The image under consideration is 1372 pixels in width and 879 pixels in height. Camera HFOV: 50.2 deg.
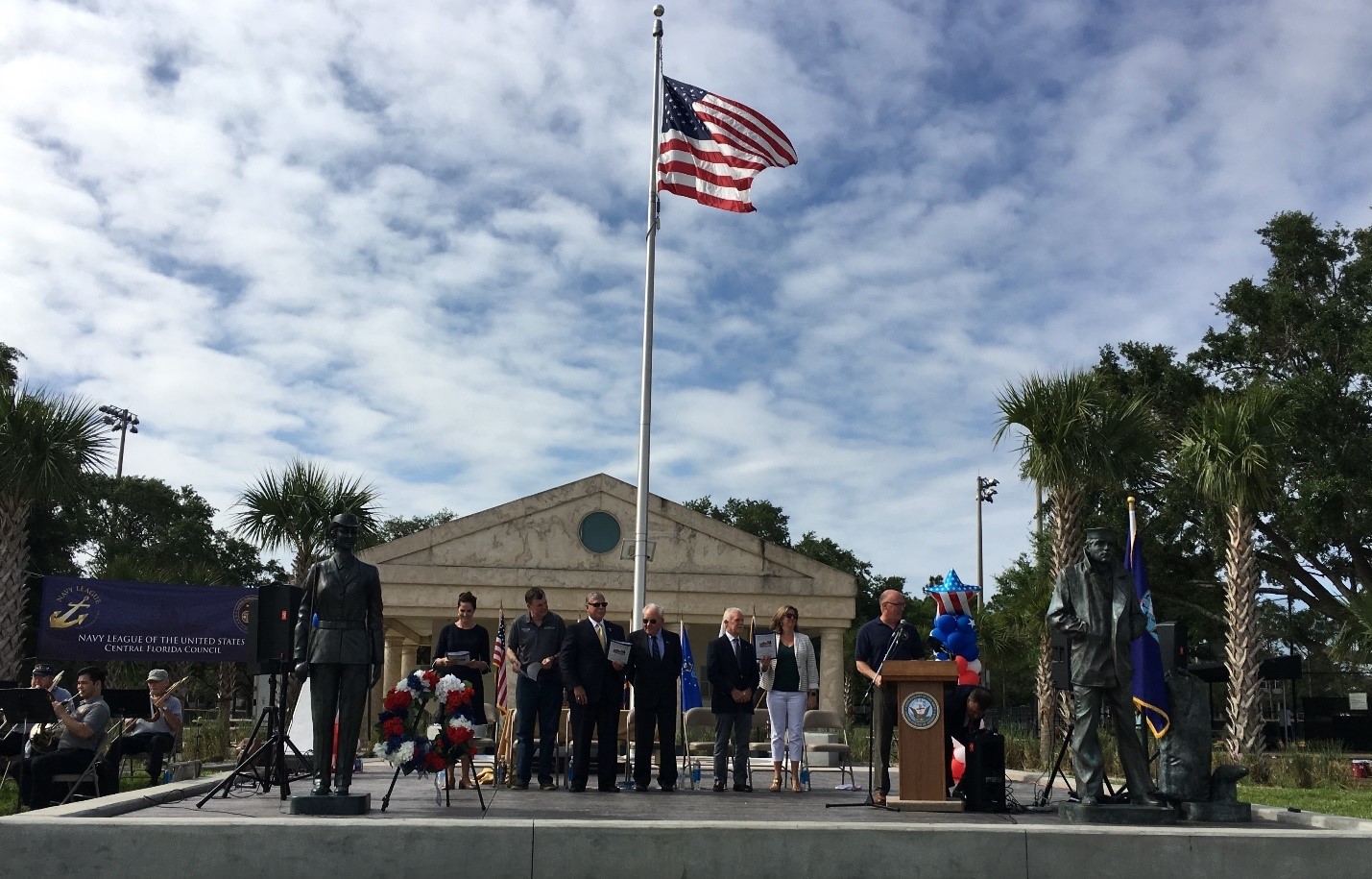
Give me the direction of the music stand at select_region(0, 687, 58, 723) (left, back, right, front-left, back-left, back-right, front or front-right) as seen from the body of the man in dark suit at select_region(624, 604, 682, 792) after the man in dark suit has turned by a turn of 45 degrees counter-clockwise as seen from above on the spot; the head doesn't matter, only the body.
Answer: back-right

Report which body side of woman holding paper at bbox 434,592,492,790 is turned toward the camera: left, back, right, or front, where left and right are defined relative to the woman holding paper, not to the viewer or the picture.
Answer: front

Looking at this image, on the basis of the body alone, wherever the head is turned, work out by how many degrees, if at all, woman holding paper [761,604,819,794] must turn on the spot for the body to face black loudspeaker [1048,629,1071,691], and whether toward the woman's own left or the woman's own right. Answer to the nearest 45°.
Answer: approximately 45° to the woman's own left

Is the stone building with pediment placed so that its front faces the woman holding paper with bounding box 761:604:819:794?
yes

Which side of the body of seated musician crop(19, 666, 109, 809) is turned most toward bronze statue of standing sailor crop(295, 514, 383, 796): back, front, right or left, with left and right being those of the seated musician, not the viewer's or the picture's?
left

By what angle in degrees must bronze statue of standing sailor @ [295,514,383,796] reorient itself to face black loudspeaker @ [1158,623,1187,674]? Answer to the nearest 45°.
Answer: approximately 90° to its left

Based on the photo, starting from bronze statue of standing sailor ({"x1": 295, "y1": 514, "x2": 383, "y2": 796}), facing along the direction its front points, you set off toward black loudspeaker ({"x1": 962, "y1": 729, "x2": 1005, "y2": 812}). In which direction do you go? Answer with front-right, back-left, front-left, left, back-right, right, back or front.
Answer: left

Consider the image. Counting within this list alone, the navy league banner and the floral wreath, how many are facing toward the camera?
2

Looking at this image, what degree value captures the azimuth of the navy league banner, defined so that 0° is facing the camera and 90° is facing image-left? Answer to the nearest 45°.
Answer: approximately 0°

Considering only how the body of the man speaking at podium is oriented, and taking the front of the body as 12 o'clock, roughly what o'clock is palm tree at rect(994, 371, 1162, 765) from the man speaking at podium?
The palm tree is roughly at 8 o'clock from the man speaking at podium.

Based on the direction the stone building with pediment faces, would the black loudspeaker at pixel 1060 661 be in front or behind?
in front

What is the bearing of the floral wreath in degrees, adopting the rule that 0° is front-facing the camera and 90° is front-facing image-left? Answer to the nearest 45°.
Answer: approximately 0°

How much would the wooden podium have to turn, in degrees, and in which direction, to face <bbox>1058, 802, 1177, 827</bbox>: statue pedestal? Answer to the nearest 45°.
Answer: approximately 45° to its left
